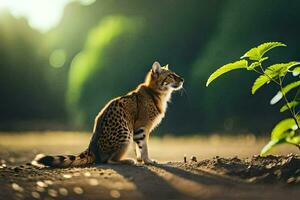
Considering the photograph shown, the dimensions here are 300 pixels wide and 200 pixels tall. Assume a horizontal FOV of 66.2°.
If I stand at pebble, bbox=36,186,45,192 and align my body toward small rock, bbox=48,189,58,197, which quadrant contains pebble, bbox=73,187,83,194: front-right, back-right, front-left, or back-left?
front-left

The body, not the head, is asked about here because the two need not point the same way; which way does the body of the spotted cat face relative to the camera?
to the viewer's right

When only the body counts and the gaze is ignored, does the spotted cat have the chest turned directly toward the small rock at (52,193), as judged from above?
no

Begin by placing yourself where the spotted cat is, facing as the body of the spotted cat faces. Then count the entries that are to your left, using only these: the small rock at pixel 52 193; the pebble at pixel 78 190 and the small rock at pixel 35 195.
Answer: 0

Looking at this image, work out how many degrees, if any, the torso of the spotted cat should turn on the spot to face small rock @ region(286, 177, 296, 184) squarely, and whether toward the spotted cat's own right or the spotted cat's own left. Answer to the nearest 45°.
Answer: approximately 45° to the spotted cat's own right

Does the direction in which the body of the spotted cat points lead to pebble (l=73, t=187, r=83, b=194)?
no
